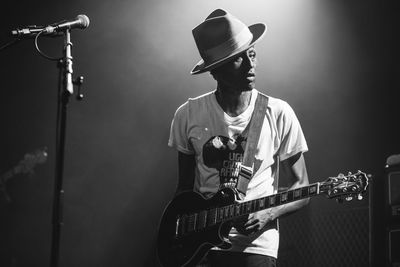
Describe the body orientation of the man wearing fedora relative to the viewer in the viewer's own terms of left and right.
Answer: facing the viewer

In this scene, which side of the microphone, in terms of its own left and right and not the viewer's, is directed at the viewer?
right

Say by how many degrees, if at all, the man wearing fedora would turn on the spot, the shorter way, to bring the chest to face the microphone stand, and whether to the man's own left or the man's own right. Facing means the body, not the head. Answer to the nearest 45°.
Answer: approximately 45° to the man's own right

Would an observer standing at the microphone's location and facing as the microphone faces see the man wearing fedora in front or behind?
in front

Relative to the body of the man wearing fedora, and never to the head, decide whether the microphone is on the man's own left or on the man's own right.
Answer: on the man's own right

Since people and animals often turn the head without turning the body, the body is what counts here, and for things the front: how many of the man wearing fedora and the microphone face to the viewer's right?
1

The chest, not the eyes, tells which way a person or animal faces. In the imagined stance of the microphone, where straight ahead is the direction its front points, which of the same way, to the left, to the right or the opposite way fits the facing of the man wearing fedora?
to the right
